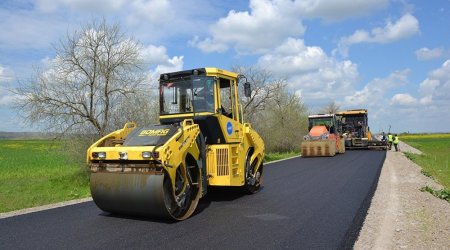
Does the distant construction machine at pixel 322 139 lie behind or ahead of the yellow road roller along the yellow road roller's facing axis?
behind

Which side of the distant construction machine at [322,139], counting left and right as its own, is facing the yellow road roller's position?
front

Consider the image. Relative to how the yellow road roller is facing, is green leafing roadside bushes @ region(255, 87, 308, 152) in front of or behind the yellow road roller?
behind

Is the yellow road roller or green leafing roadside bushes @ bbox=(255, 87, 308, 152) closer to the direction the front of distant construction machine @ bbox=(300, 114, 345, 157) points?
the yellow road roller

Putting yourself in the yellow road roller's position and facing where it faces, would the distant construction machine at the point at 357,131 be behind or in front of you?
behind

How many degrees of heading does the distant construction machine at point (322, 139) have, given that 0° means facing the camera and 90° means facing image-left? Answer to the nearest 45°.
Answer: approximately 0°

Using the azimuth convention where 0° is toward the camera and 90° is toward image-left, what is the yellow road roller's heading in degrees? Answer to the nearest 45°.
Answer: approximately 45°

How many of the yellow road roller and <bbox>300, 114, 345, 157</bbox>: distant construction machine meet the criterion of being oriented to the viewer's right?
0

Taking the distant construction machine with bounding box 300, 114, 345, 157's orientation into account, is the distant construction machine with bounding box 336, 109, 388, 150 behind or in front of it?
behind

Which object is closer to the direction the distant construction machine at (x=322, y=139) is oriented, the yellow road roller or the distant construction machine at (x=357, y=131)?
the yellow road roller
